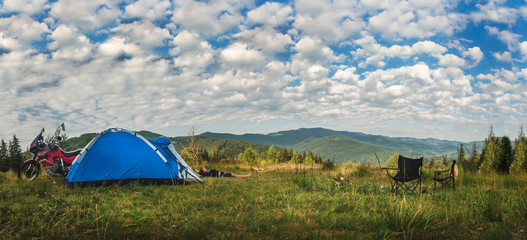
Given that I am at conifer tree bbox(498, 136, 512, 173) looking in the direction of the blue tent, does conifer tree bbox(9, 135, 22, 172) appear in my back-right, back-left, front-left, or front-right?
front-right

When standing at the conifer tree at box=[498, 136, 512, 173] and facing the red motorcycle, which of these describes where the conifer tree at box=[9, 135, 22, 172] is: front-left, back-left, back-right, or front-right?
front-right

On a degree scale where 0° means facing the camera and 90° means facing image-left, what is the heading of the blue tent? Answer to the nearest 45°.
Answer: approximately 270°

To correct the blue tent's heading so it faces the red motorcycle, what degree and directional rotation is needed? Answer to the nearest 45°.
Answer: approximately 135° to its left

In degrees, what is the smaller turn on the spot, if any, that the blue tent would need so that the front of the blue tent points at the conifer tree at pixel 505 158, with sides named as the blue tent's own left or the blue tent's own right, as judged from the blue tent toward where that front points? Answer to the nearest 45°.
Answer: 0° — it already faces it

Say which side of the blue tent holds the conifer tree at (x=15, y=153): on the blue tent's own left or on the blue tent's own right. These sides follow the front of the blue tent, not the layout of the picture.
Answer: on the blue tent's own left

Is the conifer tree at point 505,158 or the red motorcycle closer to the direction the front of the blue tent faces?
the conifer tree

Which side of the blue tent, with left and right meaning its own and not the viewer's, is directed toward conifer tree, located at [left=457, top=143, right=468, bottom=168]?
front

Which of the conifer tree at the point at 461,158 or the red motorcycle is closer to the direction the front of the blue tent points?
the conifer tree

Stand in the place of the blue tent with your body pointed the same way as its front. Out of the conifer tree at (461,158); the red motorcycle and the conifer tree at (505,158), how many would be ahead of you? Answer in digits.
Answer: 2

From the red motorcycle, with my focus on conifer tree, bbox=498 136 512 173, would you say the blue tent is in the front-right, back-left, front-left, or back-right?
front-right
